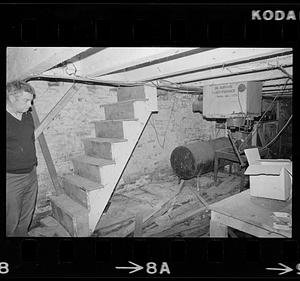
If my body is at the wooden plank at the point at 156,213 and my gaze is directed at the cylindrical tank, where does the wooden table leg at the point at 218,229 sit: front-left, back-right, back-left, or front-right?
back-right

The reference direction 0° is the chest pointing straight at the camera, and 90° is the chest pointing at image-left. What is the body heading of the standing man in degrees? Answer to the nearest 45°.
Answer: approximately 315°

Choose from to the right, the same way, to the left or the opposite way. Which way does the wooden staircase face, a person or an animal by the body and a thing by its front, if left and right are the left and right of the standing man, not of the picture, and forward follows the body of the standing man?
to the right

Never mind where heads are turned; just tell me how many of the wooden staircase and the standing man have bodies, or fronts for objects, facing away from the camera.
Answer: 0

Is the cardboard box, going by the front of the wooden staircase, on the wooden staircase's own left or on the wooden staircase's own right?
on the wooden staircase's own left
